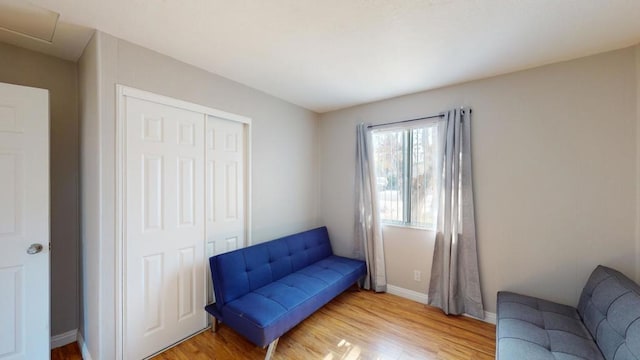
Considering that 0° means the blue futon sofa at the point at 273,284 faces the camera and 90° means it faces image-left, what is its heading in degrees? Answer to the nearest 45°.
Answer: approximately 315°

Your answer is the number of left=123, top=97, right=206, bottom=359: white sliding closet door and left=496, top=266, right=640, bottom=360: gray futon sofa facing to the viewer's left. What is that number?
1

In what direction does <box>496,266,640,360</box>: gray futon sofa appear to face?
to the viewer's left

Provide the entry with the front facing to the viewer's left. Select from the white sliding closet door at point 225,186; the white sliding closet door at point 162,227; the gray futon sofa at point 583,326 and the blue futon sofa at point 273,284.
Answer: the gray futon sofa at point 583,326

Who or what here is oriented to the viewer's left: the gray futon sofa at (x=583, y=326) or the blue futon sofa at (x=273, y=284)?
the gray futon sofa at (x=583, y=326)

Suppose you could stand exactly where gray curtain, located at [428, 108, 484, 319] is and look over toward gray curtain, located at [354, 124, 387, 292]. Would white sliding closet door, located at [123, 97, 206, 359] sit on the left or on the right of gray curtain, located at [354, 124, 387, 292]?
left

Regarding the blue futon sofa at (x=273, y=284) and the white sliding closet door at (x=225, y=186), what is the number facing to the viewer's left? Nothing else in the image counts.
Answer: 0

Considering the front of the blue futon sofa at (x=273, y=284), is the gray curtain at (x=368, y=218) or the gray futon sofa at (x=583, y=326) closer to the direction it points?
the gray futon sofa
